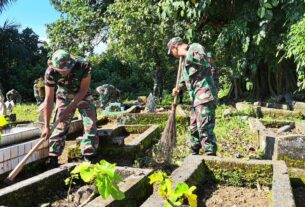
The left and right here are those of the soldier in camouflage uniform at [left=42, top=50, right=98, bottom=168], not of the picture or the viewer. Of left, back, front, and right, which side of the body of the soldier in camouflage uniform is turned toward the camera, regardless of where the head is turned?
front

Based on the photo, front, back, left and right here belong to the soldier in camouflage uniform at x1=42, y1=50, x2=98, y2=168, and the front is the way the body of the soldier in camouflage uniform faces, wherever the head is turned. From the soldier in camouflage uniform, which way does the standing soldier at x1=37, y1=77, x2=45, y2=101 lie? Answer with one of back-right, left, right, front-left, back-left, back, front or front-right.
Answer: back

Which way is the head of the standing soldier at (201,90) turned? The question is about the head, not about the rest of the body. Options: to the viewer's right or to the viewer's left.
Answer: to the viewer's left

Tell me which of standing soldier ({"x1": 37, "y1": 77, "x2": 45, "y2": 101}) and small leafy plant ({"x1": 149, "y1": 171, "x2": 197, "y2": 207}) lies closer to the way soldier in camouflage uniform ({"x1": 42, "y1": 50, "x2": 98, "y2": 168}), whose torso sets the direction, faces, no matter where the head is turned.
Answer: the small leafy plant

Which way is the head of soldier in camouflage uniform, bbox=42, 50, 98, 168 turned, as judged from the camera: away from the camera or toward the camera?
toward the camera

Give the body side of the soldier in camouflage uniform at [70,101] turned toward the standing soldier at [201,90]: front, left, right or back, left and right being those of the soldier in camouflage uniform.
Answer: left

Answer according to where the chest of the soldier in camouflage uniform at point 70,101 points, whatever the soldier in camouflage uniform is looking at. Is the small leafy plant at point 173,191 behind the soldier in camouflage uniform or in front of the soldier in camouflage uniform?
in front
